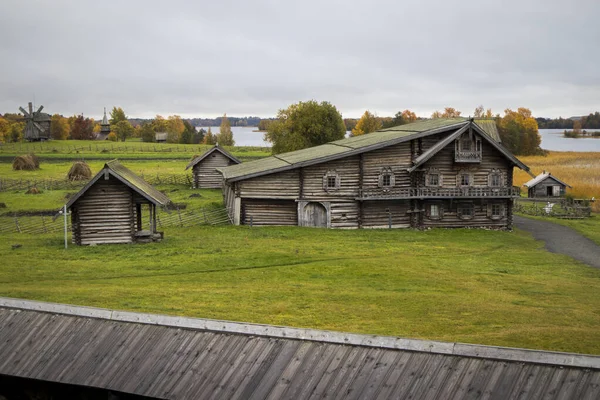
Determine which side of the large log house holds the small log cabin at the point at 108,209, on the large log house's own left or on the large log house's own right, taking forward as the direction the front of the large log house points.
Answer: on the large log house's own right

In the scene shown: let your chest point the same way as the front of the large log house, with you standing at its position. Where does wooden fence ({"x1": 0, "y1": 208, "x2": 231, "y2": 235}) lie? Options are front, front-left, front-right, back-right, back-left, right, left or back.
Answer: right

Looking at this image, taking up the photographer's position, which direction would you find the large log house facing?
facing the viewer
